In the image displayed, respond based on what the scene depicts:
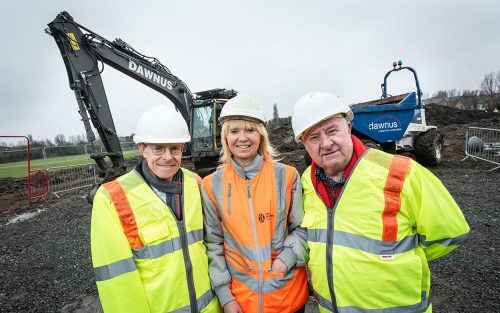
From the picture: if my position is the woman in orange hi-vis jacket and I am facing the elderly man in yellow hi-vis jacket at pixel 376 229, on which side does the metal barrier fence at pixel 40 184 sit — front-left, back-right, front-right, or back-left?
back-left

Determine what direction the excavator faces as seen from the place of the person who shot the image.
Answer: facing the viewer and to the left of the viewer

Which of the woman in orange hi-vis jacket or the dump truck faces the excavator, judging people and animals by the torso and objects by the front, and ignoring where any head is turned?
the dump truck

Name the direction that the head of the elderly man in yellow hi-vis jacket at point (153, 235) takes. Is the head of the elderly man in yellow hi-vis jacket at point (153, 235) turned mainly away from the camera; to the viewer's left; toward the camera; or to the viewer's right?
toward the camera

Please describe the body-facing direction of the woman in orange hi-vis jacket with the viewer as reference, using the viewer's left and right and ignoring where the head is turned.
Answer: facing the viewer

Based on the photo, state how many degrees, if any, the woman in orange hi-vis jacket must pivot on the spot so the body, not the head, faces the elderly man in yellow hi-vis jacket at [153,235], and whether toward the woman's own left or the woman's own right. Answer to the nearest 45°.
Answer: approximately 90° to the woman's own right

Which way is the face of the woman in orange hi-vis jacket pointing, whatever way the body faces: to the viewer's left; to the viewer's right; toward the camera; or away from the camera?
toward the camera

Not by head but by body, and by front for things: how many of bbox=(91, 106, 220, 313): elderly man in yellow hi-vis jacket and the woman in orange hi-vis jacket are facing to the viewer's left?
0

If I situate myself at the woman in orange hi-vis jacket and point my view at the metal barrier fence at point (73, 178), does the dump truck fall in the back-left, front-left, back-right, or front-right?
front-right

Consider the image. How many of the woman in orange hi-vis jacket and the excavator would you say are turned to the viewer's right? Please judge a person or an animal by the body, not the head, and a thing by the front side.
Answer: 0

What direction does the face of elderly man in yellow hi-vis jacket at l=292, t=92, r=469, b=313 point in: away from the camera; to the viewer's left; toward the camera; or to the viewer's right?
toward the camera

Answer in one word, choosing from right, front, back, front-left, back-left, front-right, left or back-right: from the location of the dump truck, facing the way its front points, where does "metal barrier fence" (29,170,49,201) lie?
front-right

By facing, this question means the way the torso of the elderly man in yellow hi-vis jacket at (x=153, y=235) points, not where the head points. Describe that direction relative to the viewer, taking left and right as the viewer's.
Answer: facing the viewer and to the right of the viewer

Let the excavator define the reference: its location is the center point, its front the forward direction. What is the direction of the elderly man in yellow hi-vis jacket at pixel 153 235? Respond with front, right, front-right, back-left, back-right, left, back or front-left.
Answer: front-left

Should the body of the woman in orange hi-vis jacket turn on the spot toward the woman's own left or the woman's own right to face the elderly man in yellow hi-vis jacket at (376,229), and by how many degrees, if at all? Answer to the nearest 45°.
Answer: approximately 90° to the woman's own left

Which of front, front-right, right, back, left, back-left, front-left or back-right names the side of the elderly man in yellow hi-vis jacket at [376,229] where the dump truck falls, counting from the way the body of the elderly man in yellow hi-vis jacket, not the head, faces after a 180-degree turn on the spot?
front-left

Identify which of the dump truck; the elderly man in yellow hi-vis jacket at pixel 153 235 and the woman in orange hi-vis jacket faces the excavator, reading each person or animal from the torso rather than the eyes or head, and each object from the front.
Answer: the dump truck

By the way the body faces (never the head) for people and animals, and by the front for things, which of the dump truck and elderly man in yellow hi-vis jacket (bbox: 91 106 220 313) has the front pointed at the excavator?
the dump truck

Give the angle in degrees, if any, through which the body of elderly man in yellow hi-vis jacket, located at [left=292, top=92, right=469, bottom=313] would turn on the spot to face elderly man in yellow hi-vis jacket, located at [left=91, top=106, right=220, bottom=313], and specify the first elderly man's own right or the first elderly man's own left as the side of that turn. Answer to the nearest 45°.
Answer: approximately 45° to the first elderly man's own right
